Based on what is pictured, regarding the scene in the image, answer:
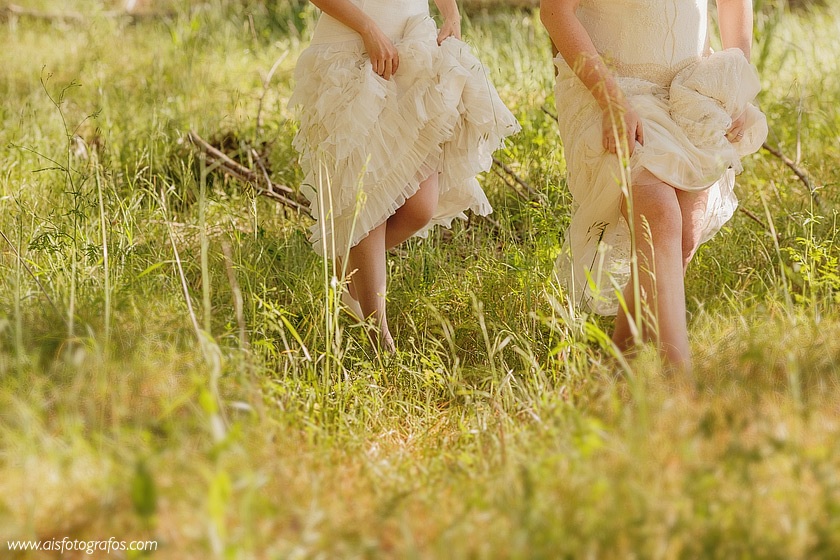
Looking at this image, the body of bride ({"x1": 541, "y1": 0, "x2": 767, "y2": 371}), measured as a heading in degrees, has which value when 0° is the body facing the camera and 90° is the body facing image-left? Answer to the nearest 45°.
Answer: approximately 315°

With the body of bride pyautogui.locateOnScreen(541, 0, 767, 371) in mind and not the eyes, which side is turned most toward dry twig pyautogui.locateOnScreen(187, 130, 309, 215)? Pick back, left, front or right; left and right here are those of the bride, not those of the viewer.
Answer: back
